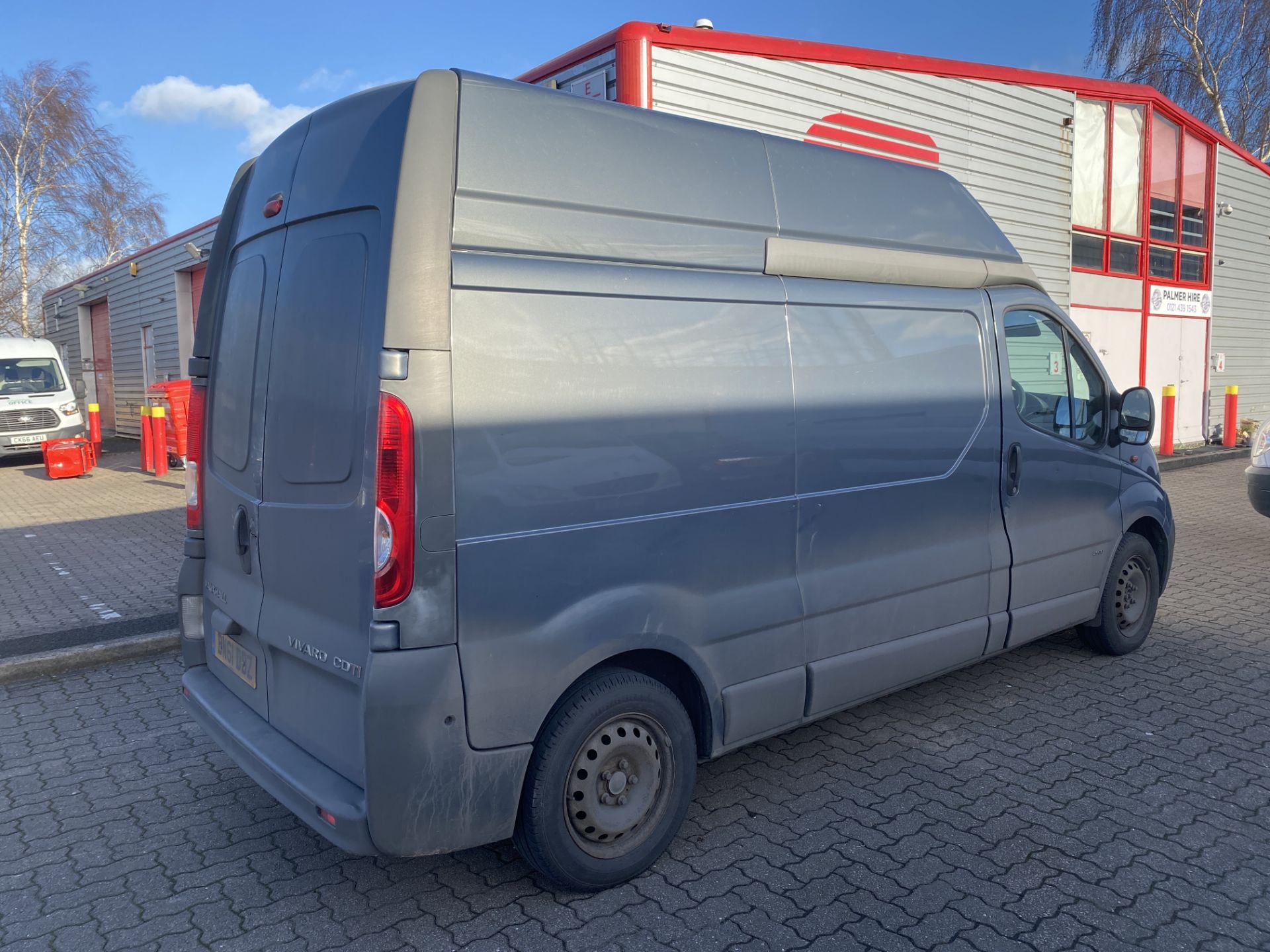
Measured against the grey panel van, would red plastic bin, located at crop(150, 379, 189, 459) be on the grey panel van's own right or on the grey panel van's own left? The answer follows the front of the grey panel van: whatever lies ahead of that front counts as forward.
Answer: on the grey panel van's own left

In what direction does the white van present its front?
toward the camera

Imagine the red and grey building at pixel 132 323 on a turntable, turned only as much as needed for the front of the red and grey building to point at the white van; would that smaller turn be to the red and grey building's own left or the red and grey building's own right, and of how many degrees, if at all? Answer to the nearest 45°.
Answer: approximately 45° to the red and grey building's own left

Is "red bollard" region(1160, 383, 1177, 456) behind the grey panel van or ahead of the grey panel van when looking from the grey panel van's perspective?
ahead

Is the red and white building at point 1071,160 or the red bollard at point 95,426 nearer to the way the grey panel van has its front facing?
the red and white building

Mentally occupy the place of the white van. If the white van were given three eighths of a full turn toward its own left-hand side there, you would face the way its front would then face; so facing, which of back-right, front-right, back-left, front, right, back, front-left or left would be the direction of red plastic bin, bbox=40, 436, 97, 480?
back-right

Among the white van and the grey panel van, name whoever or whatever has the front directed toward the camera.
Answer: the white van

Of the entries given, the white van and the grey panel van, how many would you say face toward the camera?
1

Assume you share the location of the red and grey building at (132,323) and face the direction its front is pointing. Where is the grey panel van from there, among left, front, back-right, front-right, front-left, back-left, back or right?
front-left

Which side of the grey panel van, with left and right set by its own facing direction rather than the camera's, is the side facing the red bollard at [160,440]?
left

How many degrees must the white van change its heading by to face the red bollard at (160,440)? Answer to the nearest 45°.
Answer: approximately 45° to its left

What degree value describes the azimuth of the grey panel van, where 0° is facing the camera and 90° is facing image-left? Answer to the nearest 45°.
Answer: approximately 225°

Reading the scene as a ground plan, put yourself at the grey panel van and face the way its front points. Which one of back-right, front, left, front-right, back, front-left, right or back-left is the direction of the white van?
left

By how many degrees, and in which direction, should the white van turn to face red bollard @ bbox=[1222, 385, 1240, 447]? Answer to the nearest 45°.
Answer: approximately 45° to its left
